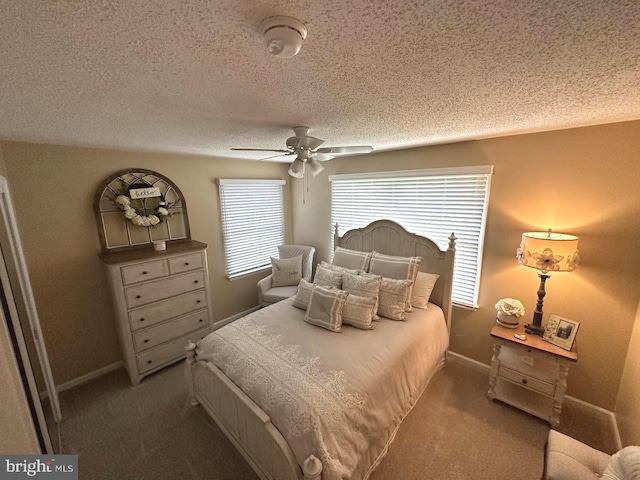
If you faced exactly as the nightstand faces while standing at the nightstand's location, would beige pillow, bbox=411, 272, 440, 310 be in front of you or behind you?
in front

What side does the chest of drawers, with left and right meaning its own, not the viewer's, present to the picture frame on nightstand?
front

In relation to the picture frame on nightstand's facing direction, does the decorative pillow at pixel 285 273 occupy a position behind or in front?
in front

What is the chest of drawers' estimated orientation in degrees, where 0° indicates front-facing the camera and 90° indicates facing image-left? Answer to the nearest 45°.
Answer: approximately 315°

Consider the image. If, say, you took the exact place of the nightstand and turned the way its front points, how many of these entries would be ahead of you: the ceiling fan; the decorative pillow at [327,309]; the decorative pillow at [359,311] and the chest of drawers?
4

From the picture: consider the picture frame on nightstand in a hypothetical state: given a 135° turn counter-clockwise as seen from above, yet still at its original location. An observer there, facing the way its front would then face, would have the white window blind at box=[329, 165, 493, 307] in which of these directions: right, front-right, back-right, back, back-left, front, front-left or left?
back

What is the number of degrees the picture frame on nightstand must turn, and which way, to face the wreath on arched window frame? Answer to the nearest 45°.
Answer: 0° — it already faces it

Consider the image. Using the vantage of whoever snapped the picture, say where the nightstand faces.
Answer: facing the viewer and to the left of the viewer

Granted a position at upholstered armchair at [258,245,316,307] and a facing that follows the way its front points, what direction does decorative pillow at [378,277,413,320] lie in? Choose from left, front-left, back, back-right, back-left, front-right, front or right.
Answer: left

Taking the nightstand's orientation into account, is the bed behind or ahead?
ahead

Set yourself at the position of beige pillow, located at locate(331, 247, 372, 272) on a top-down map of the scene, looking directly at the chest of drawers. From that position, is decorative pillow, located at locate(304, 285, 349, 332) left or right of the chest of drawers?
left

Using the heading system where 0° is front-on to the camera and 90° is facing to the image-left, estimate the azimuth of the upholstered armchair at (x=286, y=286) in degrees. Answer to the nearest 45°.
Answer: approximately 45°

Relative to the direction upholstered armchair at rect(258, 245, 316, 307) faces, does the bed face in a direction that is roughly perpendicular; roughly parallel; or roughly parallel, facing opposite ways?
roughly parallel

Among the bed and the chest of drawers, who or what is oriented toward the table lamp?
the chest of drawers

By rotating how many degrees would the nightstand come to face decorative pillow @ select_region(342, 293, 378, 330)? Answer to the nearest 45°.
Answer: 0° — it already faces it

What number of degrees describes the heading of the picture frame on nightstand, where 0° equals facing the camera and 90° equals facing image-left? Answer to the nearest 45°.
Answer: approximately 45°

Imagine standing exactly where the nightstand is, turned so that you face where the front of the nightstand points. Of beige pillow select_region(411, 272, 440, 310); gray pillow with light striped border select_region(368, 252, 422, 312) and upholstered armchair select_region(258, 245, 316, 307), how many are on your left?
0
